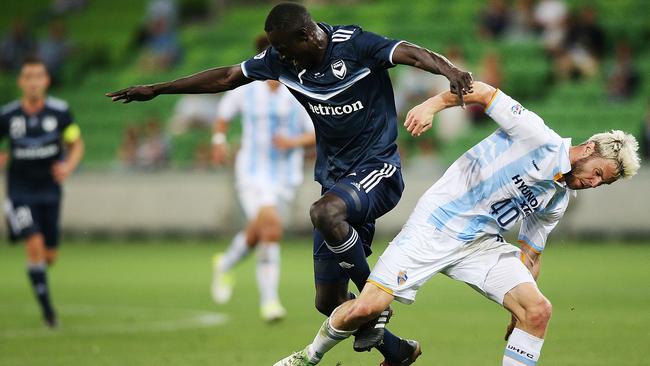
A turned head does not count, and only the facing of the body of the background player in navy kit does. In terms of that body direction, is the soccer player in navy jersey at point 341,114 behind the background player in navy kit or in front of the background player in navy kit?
in front

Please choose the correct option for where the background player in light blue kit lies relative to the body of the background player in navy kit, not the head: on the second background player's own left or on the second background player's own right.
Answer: on the second background player's own left

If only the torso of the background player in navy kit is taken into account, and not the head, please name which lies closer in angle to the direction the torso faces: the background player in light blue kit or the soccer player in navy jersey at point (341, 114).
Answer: the soccer player in navy jersey

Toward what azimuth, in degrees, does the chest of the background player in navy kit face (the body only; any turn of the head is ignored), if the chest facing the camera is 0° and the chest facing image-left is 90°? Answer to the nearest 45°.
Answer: approximately 0°
